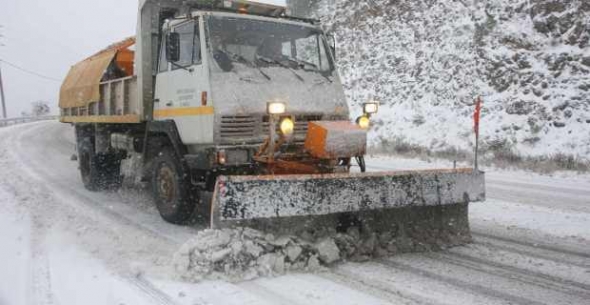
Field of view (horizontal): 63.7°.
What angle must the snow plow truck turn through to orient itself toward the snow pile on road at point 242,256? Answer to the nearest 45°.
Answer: approximately 45° to its right

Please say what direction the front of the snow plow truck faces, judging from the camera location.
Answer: facing the viewer and to the right of the viewer
